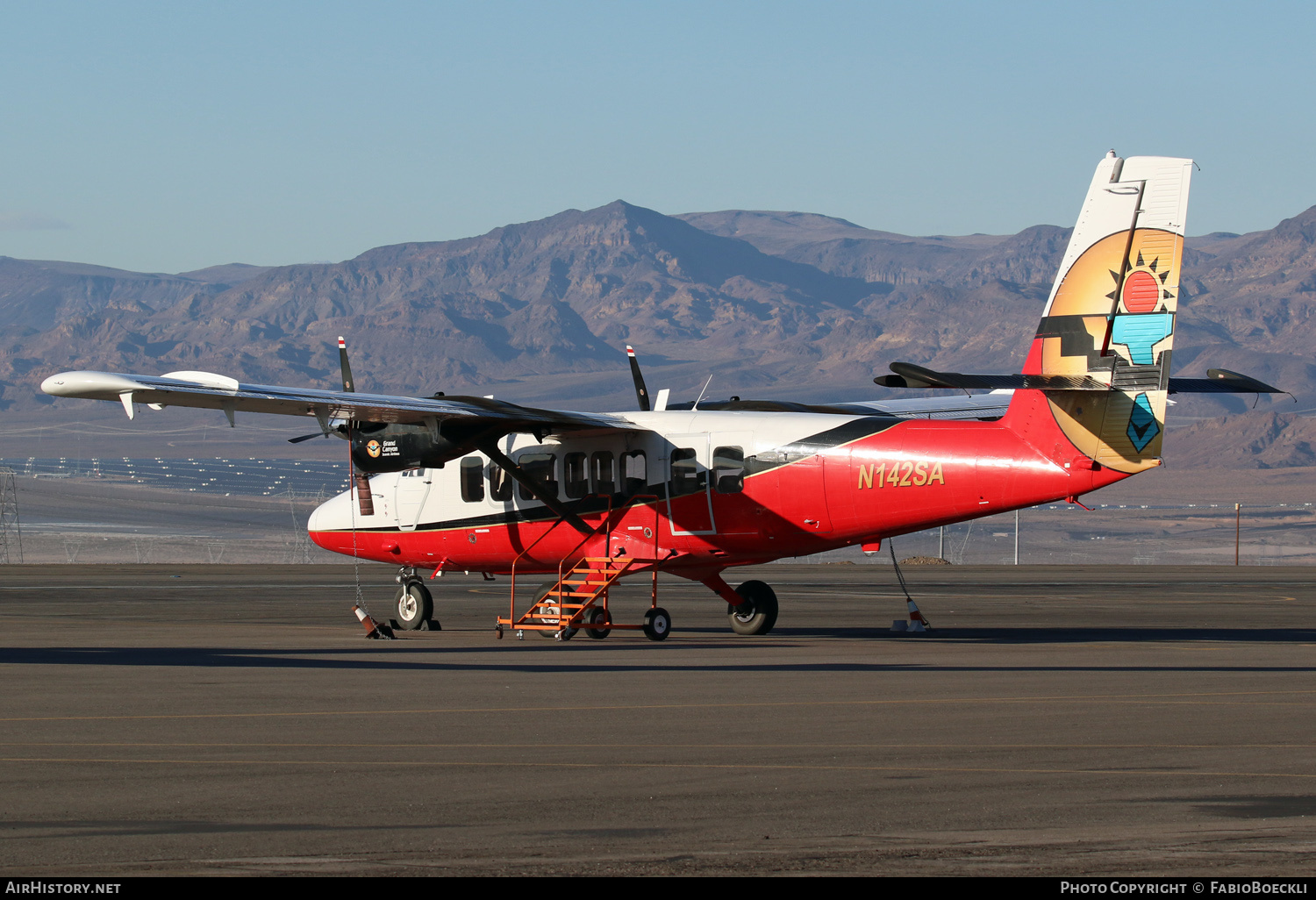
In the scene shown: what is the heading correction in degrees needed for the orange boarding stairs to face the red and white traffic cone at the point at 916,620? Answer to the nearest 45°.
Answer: approximately 135° to its left

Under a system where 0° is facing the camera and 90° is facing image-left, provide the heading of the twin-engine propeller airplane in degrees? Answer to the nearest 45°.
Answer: approximately 135°

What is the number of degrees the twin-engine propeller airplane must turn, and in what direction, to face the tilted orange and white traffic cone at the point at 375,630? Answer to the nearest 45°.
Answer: approximately 45° to its left

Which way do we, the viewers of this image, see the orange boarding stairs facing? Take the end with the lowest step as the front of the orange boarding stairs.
facing the viewer and to the left of the viewer

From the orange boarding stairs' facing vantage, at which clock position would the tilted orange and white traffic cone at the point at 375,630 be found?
The tilted orange and white traffic cone is roughly at 1 o'clock from the orange boarding stairs.

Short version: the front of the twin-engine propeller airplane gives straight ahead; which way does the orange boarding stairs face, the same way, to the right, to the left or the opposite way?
to the left
